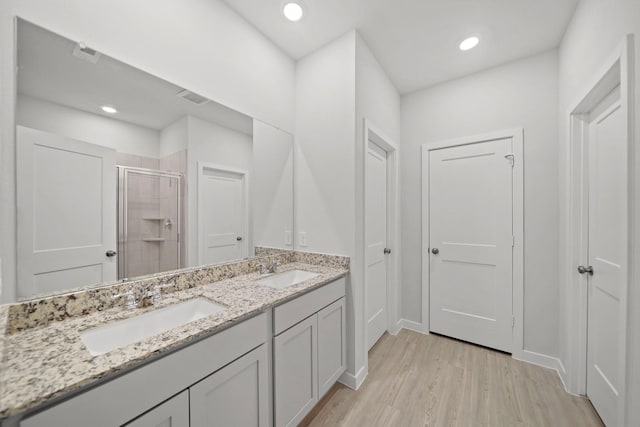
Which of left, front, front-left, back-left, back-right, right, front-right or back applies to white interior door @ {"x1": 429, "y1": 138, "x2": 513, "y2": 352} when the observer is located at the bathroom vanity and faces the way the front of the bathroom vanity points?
front-left
